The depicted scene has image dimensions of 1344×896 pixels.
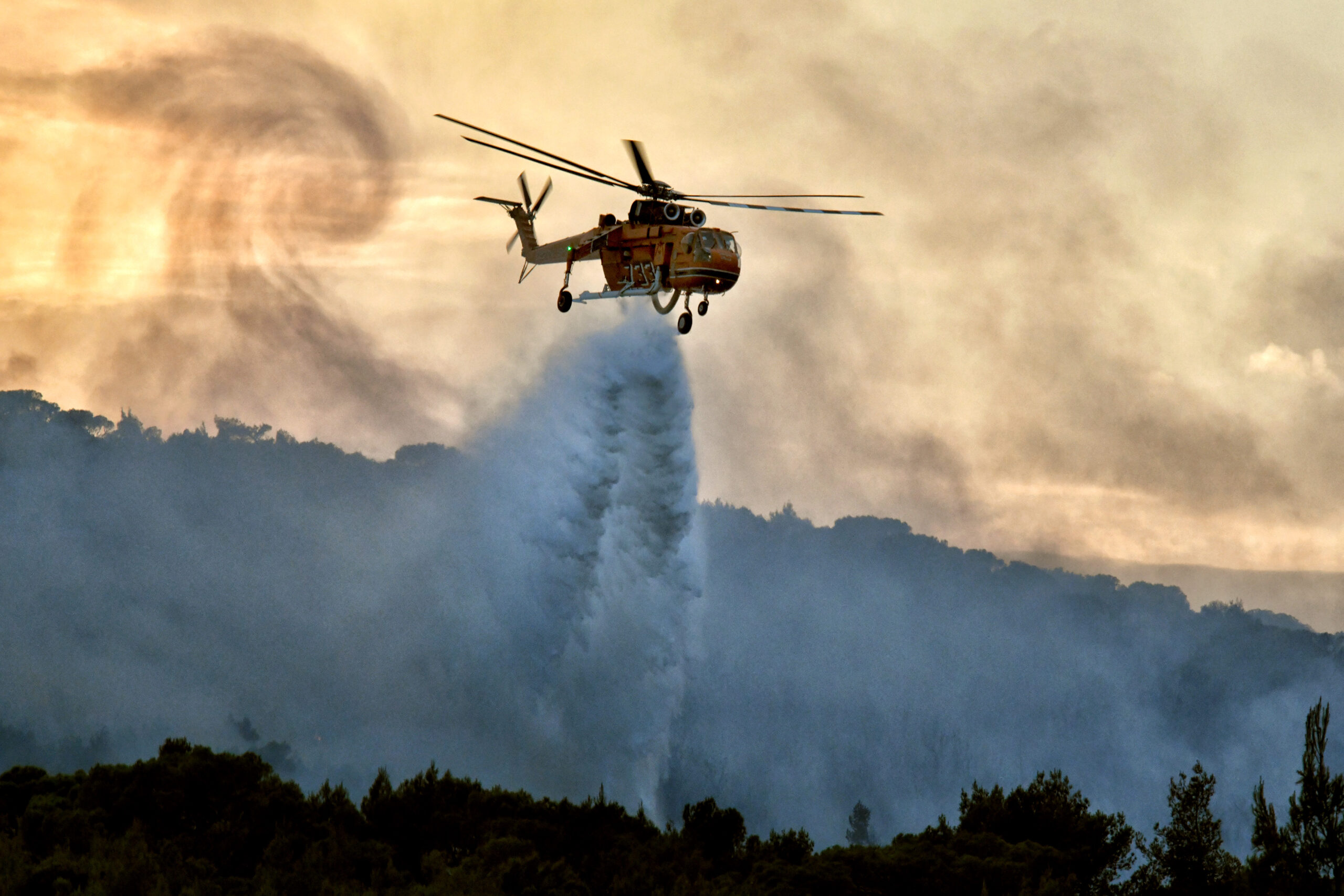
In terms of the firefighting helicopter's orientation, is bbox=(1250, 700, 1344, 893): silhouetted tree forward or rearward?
forward

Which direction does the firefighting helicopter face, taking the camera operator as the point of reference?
facing the viewer and to the right of the viewer
